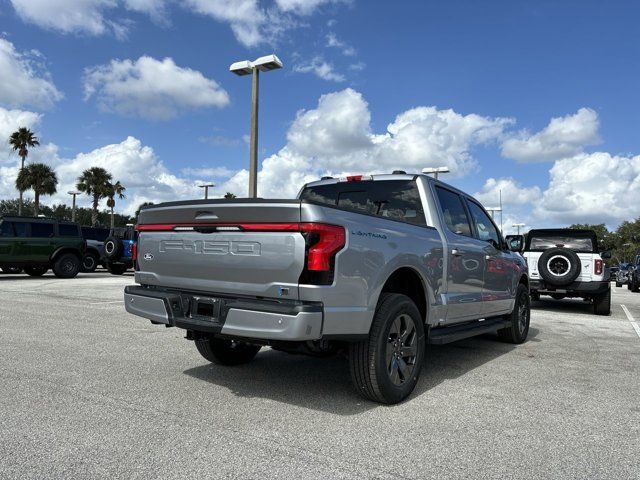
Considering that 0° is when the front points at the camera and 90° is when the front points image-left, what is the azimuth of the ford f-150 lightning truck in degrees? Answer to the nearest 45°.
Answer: approximately 225°

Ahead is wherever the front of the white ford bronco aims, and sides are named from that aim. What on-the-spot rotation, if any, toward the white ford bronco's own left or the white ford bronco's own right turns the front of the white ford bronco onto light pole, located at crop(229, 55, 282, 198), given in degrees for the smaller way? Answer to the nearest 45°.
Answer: approximately 90° to the white ford bronco's own left

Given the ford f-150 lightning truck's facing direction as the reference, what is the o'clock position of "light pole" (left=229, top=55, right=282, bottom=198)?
The light pole is roughly at 10 o'clock from the ford f-150 lightning truck.

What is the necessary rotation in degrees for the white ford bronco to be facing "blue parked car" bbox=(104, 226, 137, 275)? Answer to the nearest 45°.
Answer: approximately 90° to its left

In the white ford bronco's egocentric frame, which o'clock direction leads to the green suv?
The green suv is roughly at 9 o'clock from the white ford bronco.

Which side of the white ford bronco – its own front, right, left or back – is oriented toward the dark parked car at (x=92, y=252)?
left

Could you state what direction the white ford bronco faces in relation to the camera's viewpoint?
facing away from the viewer

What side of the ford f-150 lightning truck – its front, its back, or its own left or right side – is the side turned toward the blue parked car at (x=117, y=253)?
left
